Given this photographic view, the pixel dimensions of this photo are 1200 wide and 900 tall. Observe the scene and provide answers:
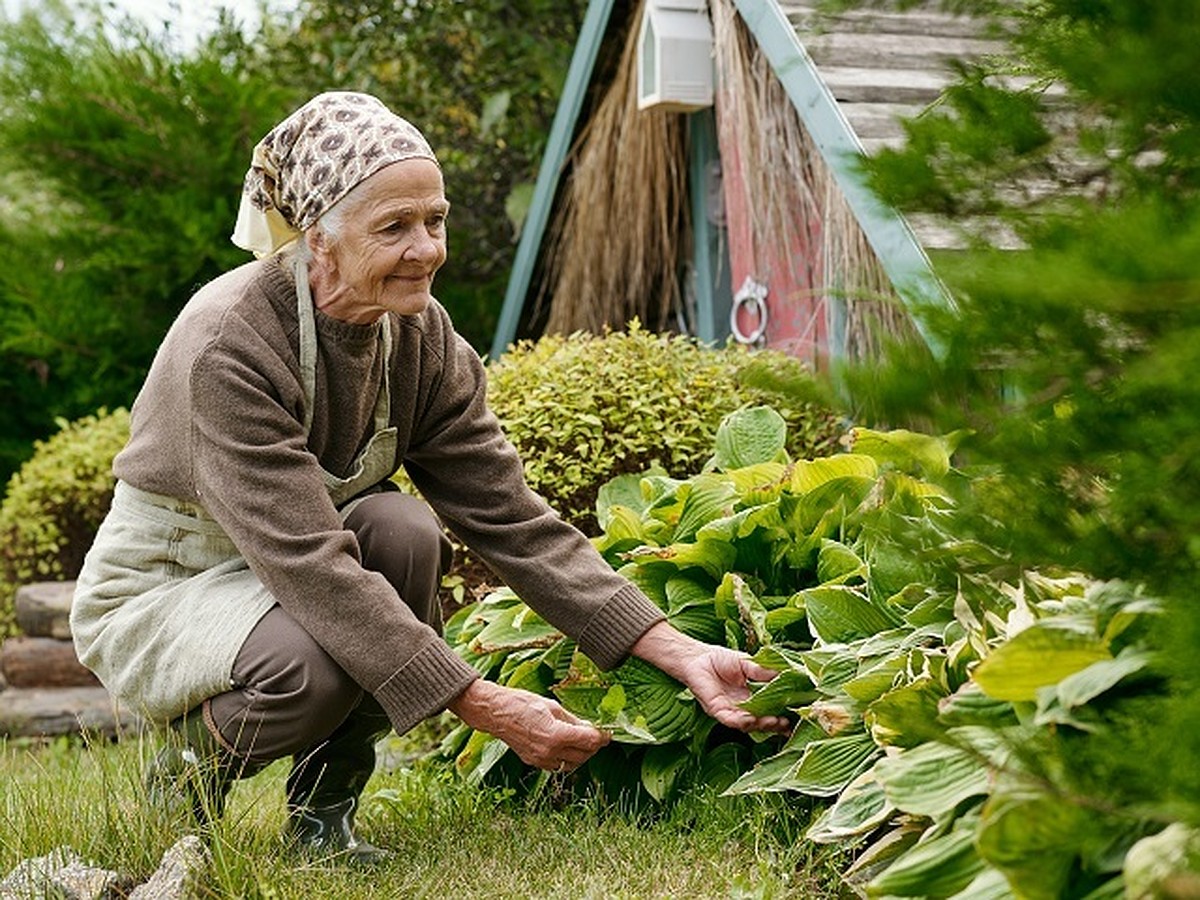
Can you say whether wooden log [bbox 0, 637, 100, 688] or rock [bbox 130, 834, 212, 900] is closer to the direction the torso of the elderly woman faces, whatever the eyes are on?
the rock

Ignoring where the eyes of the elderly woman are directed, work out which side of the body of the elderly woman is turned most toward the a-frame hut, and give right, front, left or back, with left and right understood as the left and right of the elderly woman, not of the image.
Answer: left

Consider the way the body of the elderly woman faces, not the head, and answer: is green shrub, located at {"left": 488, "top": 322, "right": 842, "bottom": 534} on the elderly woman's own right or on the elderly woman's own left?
on the elderly woman's own left

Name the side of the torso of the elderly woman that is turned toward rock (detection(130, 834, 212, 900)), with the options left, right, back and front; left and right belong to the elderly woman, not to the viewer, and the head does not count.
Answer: right

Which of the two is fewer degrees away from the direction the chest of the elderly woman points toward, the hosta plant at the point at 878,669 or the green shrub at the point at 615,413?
the hosta plant

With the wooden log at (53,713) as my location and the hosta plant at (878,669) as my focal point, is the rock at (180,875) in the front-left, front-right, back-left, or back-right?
front-right

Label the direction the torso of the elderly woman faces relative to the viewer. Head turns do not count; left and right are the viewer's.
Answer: facing the viewer and to the right of the viewer

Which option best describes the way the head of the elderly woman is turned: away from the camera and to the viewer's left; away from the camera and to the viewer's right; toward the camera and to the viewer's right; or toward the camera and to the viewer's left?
toward the camera and to the viewer's right

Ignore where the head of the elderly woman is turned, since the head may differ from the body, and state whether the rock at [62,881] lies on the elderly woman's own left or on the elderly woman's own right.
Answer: on the elderly woman's own right

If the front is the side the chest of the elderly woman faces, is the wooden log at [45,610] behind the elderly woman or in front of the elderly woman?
behind

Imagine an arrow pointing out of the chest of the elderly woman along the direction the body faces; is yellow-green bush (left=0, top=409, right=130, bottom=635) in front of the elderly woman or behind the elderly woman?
behind
